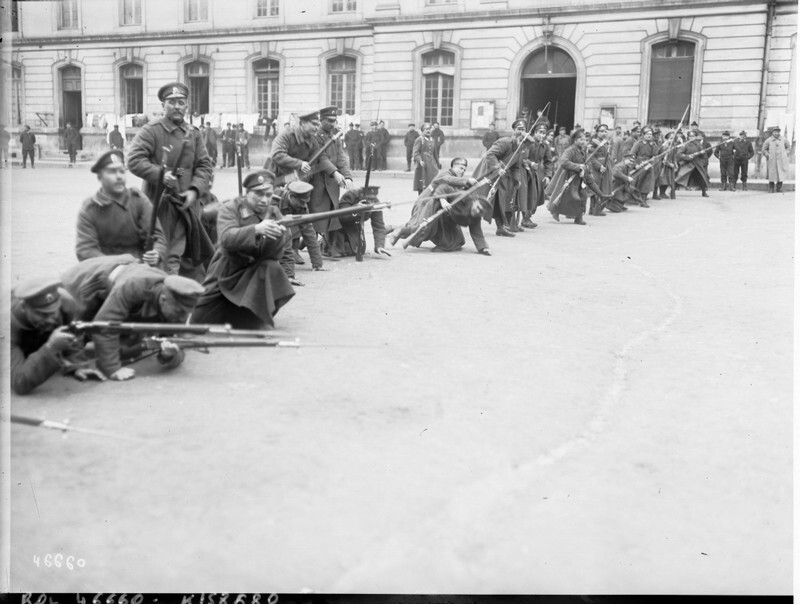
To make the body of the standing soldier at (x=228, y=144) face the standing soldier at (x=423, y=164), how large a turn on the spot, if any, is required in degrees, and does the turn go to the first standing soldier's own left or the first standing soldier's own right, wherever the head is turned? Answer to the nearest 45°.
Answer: approximately 45° to the first standing soldier's own left

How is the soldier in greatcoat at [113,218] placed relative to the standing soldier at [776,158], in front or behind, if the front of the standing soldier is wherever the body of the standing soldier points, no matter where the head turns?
in front

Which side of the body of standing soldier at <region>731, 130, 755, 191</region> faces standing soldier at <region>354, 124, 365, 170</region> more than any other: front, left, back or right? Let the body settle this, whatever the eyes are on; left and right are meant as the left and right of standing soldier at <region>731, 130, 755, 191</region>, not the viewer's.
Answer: right

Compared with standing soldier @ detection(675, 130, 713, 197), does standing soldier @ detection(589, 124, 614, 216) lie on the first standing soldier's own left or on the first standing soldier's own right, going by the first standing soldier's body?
on the first standing soldier's own right

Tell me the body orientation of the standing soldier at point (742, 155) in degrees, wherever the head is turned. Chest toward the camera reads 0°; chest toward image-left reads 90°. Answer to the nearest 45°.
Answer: approximately 0°
